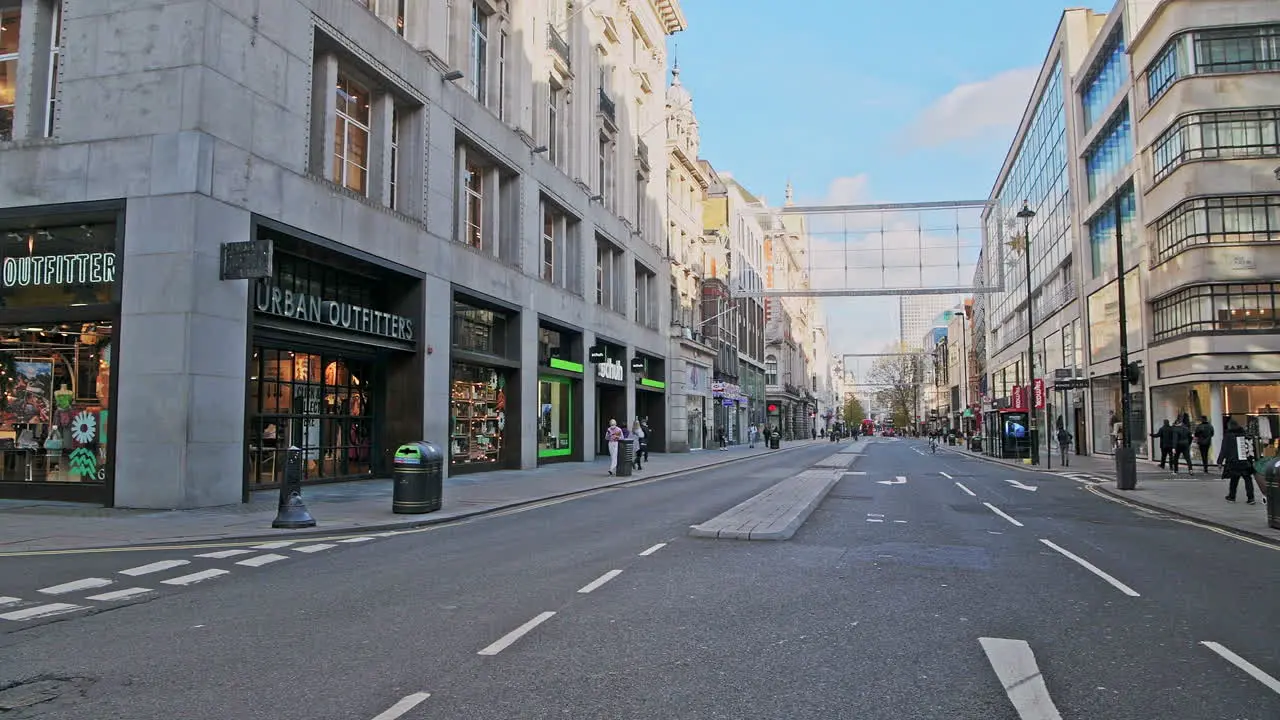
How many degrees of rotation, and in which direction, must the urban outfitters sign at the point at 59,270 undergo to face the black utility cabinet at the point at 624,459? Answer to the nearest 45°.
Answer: approximately 90° to its left

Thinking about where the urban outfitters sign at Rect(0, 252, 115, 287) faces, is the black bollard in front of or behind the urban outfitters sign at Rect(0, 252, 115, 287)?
in front

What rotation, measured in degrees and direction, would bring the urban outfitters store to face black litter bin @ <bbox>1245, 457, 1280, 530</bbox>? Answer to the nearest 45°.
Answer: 0° — it already faces it

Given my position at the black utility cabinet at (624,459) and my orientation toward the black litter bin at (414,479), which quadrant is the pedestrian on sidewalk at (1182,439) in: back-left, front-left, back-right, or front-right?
back-left

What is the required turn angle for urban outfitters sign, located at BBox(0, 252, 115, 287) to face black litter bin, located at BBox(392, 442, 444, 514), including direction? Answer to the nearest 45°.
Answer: approximately 45° to its left

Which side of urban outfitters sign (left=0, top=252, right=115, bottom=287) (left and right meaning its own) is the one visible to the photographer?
front

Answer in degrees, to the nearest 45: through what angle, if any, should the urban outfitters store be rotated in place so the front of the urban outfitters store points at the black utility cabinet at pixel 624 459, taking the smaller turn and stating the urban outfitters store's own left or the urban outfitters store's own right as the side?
approximately 45° to the urban outfitters store's own left

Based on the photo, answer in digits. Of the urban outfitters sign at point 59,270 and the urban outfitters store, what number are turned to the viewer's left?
0

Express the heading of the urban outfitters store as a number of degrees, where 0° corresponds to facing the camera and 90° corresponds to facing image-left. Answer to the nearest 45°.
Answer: approximately 315°

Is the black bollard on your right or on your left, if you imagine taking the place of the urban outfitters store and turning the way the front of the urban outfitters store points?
on your right
